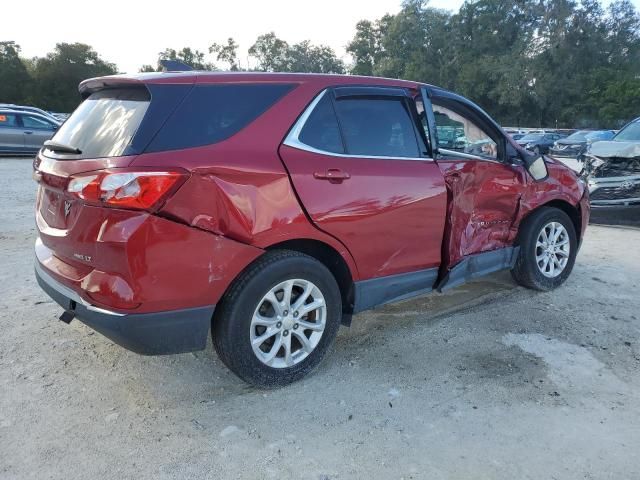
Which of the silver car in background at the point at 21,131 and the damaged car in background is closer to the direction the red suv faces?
the damaged car in background

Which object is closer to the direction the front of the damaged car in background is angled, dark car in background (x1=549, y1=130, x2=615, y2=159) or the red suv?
the red suv

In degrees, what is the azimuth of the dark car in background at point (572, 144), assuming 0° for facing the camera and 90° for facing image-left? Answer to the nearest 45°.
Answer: approximately 45°

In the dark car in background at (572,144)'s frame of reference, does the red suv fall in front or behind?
in front

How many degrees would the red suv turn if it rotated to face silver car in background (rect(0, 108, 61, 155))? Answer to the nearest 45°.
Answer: approximately 90° to its left

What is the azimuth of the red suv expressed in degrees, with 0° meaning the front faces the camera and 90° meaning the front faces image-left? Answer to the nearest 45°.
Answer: approximately 225°

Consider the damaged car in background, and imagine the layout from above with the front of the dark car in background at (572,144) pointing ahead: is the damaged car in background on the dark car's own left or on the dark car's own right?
on the dark car's own left

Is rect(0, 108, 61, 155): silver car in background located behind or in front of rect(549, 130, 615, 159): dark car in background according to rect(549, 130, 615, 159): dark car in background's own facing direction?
in front
